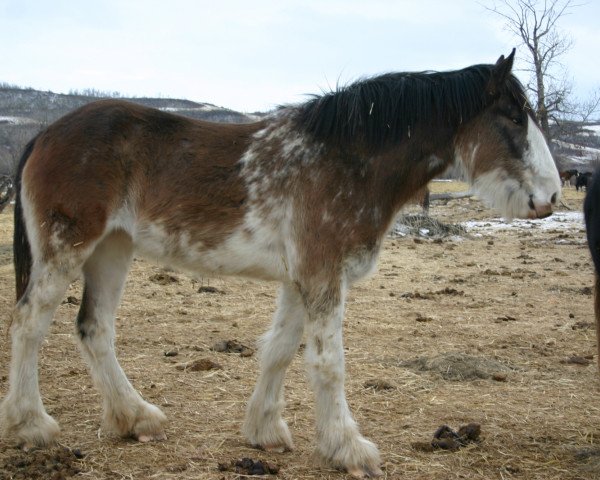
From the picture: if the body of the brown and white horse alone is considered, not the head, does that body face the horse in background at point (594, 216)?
yes

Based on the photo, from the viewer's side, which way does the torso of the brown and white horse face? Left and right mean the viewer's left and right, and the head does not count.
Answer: facing to the right of the viewer
